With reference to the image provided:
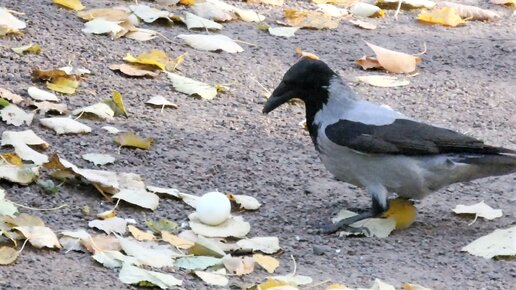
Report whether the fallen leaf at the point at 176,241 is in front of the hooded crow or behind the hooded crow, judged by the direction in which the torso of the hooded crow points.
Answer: in front

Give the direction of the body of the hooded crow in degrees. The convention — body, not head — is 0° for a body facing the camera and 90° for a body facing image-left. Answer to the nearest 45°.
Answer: approximately 90°

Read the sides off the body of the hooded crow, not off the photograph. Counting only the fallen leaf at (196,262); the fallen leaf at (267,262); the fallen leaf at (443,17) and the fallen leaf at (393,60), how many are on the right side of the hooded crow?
2

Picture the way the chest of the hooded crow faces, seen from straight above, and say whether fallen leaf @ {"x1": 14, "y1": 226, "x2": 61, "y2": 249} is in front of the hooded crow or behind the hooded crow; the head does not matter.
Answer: in front

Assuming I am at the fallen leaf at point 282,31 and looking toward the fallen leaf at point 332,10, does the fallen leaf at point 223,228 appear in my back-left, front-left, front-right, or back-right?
back-right

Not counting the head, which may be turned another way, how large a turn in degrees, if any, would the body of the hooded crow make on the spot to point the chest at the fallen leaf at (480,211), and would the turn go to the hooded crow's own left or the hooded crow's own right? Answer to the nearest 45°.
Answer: approximately 180°

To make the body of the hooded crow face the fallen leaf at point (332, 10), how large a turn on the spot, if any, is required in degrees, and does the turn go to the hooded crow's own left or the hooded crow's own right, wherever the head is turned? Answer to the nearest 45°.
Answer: approximately 90° to the hooded crow's own right

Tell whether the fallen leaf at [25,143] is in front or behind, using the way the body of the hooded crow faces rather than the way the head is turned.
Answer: in front

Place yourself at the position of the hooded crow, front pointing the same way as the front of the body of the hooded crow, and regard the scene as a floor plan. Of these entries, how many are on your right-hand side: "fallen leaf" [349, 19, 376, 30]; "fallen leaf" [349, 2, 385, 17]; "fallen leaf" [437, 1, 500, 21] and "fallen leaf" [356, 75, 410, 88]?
4

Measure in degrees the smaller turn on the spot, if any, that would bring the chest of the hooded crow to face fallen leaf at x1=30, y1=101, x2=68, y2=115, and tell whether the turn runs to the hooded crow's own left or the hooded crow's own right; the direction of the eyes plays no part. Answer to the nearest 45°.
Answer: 0° — it already faces it

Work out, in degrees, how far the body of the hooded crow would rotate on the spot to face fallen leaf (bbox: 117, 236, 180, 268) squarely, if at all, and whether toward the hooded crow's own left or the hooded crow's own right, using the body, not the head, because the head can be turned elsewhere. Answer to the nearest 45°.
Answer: approximately 45° to the hooded crow's own left
